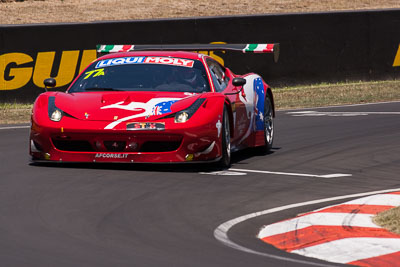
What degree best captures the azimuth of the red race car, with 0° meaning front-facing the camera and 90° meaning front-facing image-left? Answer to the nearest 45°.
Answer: approximately 0°
